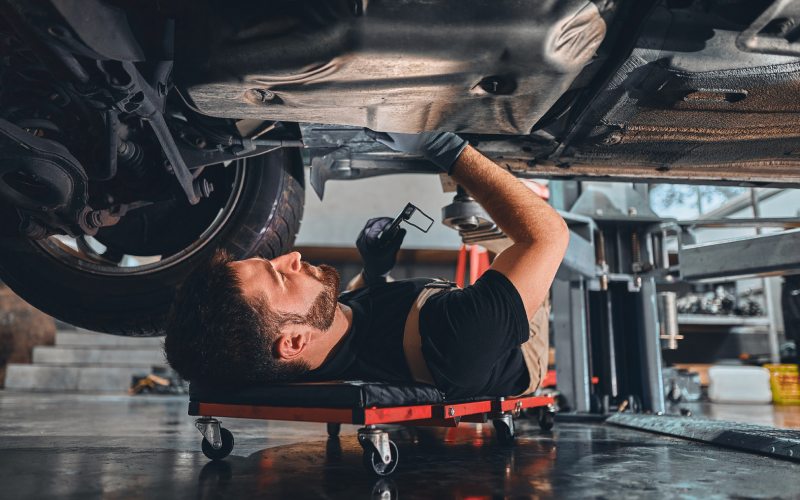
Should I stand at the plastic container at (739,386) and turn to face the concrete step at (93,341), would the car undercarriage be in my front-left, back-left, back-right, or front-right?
front-left

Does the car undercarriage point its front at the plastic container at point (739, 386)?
no
